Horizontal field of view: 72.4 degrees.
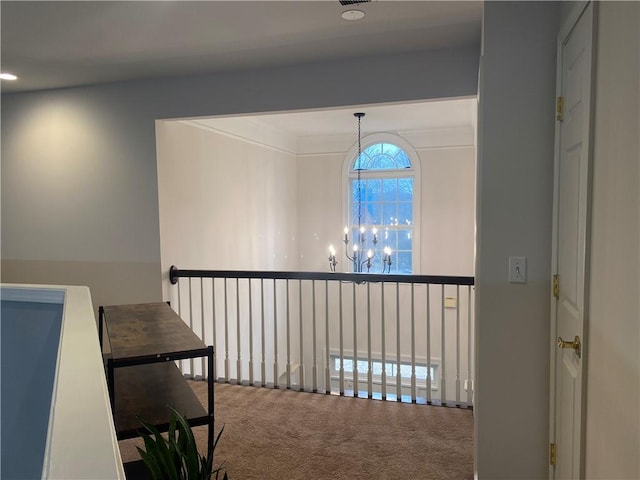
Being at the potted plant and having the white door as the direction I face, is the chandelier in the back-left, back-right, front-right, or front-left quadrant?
front-left

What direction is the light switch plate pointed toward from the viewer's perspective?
toward the camera

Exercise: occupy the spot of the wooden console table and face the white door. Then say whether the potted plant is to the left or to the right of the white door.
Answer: right

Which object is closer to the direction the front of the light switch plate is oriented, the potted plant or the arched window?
the potted plant

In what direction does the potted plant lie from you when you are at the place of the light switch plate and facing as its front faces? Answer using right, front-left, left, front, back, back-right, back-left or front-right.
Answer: front-right

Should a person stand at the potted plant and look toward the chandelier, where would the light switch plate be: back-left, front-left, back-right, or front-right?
front-right

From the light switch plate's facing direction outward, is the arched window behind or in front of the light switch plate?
behind
